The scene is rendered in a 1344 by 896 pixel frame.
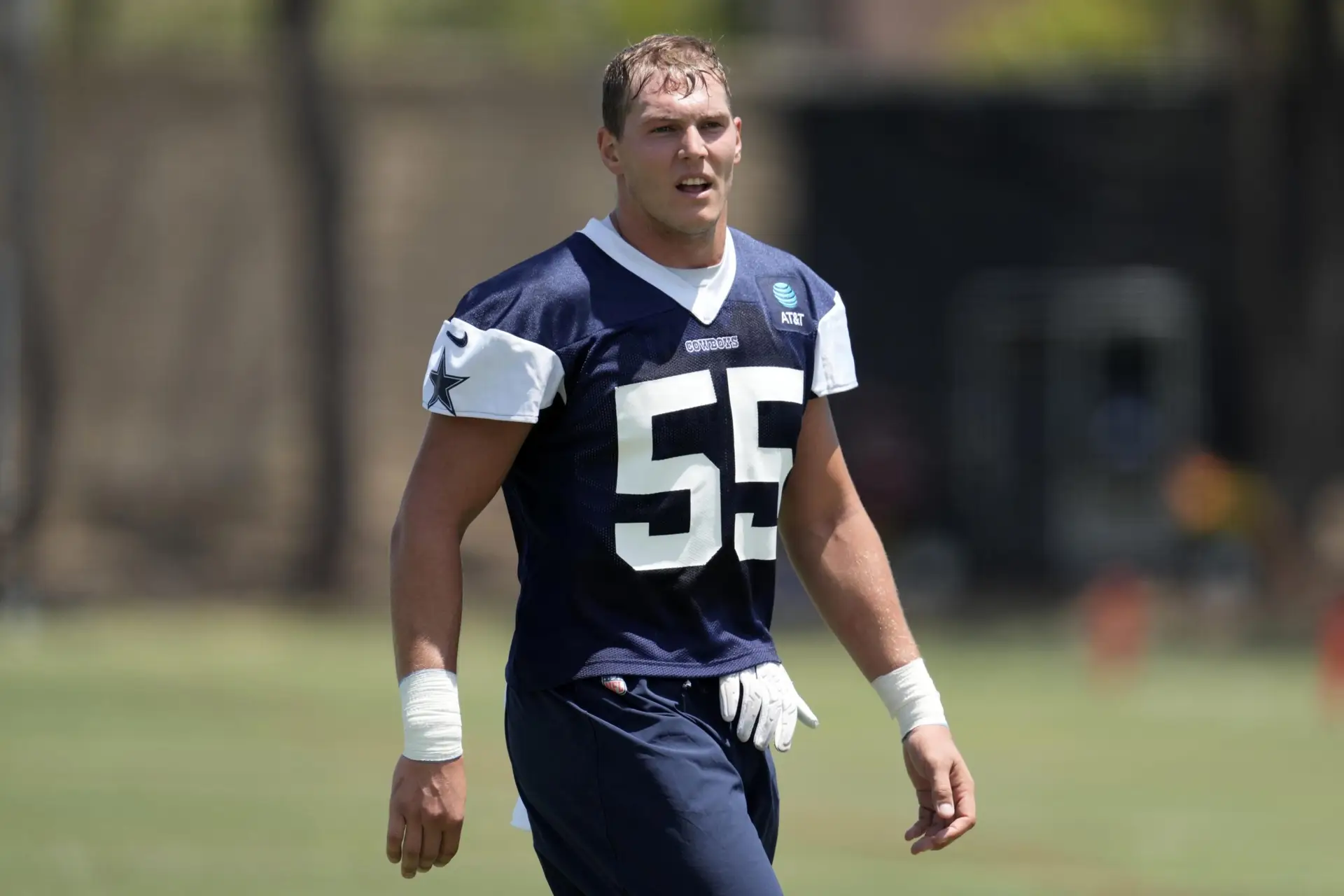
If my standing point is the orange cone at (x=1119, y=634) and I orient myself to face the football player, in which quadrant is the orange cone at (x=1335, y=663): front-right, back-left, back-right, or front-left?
front-left

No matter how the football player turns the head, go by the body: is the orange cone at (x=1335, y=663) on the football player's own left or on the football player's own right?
on the football player's own left

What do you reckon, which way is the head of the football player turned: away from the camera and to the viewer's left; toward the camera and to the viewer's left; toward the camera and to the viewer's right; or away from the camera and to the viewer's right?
toward the camera and to the viewer's right

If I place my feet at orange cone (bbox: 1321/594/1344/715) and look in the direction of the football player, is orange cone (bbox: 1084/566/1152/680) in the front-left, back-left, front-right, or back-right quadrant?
back-right

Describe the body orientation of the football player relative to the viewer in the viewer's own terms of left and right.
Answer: facing the viewer and to the right of the viewer

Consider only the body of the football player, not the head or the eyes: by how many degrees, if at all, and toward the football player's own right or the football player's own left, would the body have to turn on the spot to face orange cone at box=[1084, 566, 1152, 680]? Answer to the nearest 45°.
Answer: approximately 135° to the football player's own left
